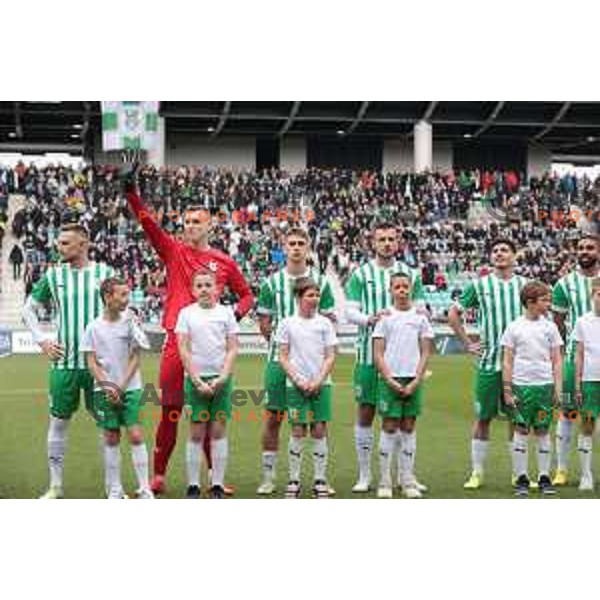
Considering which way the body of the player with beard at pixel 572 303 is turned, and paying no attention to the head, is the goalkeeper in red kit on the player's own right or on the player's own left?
on the player's own right

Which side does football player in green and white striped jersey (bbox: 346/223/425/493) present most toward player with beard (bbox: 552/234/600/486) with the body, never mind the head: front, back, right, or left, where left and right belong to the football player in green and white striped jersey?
left

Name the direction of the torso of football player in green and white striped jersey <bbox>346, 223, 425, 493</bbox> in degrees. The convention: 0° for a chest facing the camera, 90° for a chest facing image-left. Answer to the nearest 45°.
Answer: approximately 0°

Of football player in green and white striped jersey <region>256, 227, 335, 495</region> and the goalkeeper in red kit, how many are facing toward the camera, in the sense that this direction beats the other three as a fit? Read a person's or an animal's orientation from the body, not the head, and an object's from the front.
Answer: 2
